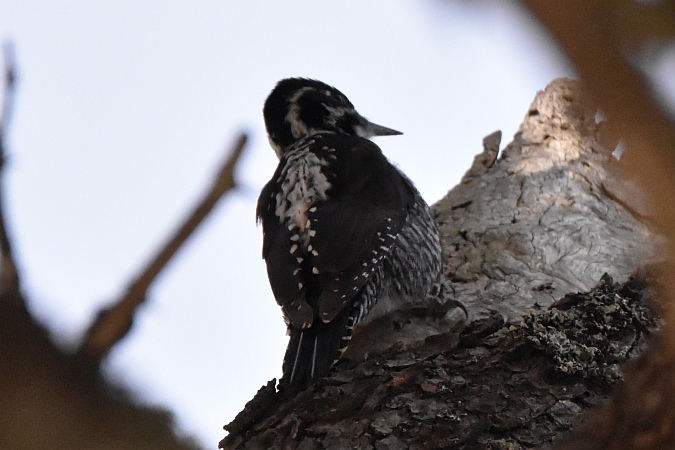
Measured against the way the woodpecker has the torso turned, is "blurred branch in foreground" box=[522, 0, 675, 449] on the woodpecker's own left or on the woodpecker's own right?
on the woodpecker's own right

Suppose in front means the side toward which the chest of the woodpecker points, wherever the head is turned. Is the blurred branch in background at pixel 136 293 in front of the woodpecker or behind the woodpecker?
behind

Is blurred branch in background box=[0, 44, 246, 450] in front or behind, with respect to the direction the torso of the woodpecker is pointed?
behind

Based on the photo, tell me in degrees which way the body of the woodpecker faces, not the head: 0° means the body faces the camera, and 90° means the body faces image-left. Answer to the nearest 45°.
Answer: approximately 225°
